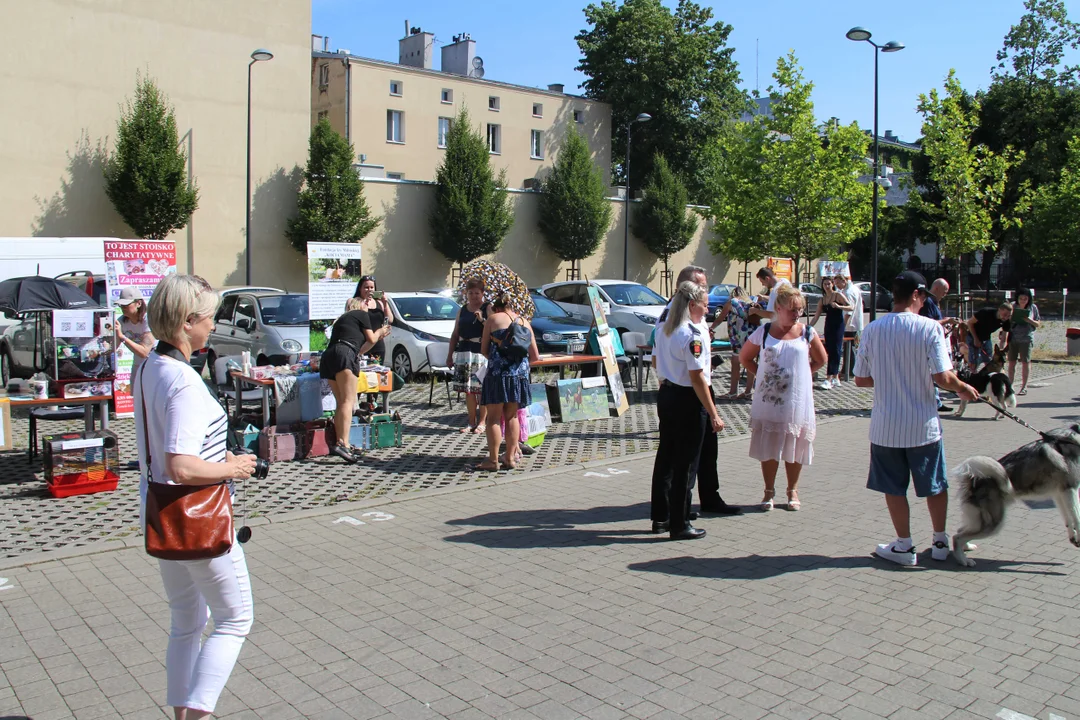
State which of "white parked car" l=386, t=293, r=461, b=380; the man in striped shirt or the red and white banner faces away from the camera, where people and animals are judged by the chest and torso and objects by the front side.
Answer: the man in striped shirt

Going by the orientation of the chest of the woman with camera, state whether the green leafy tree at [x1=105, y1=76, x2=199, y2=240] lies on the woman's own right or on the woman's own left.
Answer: on the woman's own left

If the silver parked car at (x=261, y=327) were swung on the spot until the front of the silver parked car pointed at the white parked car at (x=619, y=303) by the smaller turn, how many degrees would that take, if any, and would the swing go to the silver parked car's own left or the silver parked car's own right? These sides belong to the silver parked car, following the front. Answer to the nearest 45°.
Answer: approximately 90° to the silver parked car's own left

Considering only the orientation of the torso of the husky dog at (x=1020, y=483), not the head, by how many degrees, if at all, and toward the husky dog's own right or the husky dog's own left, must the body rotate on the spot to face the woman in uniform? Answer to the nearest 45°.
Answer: approximately 180°

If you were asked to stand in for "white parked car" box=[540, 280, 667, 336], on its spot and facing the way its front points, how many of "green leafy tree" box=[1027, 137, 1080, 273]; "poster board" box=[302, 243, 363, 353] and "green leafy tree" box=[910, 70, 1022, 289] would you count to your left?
2

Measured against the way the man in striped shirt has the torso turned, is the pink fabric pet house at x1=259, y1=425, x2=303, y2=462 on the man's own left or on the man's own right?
on the man's own left

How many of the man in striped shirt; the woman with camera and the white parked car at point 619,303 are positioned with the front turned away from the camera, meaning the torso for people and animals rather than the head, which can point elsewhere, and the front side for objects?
1

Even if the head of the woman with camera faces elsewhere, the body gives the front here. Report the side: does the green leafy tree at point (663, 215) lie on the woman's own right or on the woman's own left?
on the woman's own left

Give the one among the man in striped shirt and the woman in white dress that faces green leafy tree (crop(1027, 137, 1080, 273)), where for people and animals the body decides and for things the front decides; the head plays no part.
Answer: the man in striped shirt

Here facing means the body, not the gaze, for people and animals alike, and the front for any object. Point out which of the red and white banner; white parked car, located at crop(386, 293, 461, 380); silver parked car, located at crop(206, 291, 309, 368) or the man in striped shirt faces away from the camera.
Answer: the man in striped shirt

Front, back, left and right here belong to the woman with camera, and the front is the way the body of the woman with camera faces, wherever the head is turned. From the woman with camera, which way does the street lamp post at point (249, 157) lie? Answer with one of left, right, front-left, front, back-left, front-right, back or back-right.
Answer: left

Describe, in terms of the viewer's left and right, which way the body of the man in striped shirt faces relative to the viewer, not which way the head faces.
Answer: facing away from the viewer

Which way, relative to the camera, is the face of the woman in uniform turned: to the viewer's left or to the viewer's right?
to the viewer's right

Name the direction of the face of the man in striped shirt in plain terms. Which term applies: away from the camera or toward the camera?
away from the camera

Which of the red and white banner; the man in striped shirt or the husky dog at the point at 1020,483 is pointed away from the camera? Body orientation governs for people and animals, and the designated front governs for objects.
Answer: the man in striped shirt

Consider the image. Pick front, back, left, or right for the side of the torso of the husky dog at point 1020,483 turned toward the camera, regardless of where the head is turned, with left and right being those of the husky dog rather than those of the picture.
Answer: right
